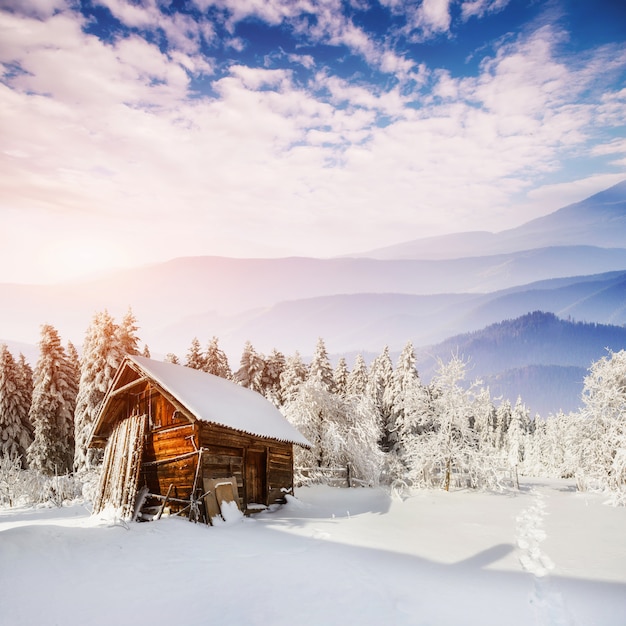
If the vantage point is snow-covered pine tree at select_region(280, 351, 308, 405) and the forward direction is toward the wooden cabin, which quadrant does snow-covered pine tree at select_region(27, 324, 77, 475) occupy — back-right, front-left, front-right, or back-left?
front-right

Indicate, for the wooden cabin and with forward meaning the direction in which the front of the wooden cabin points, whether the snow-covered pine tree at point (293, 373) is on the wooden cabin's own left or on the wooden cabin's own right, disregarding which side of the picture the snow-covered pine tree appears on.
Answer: on the wooden cabin's own left

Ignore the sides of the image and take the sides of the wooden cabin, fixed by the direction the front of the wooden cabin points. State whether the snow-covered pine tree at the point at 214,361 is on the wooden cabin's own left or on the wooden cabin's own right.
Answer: on the wooden cabin's own left

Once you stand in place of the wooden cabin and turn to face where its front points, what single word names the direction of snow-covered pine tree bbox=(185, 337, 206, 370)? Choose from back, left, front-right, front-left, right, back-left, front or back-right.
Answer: back-left

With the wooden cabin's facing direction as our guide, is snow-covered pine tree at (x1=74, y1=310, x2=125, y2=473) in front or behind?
behind

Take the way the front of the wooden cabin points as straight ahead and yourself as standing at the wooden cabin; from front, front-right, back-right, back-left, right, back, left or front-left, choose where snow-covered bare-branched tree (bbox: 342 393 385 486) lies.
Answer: left

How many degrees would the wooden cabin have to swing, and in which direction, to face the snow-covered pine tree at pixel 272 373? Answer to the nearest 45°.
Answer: approximately 135° to its left

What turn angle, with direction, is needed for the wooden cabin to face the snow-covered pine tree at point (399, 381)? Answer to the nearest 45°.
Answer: approximately 90° to its left

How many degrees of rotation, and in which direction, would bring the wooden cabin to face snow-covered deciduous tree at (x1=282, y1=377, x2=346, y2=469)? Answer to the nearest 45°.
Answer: approximately 90° to its left

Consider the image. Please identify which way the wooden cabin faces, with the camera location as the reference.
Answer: facing the viewer and to the right of the viewer

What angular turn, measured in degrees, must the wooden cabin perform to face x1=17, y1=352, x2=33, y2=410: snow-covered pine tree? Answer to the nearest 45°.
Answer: approximately 180°

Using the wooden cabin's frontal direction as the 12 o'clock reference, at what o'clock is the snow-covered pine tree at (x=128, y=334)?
The snow-covered pine tree is roughly at 7 o'clock from the wooden cabin.

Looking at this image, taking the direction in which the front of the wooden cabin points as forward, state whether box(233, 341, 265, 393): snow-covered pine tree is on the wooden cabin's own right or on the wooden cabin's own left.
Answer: on the wooden cabin's own left

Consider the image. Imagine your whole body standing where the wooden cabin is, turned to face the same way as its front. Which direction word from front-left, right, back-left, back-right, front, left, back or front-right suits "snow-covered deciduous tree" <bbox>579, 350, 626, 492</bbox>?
front-left
